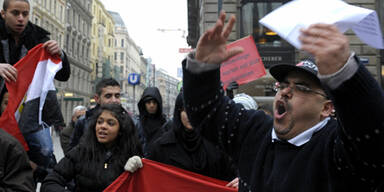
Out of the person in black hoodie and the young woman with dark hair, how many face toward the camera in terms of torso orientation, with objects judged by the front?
2

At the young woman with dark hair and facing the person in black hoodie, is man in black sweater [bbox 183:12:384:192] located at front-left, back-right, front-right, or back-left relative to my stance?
back-right

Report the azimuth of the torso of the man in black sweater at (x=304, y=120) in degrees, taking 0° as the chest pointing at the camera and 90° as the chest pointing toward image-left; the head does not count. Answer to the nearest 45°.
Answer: approximately 45°

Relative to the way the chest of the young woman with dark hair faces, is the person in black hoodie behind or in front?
behind

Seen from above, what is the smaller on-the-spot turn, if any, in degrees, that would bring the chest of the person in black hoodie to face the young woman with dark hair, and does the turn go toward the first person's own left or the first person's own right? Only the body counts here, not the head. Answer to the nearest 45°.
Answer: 0° — they already face them

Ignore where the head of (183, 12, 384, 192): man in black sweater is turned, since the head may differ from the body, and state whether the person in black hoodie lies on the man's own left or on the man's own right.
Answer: on the man's own right

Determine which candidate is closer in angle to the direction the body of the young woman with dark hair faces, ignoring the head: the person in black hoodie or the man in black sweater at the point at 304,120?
the man in black sweater

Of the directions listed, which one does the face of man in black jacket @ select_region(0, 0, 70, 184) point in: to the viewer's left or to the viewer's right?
to the viewer's right
